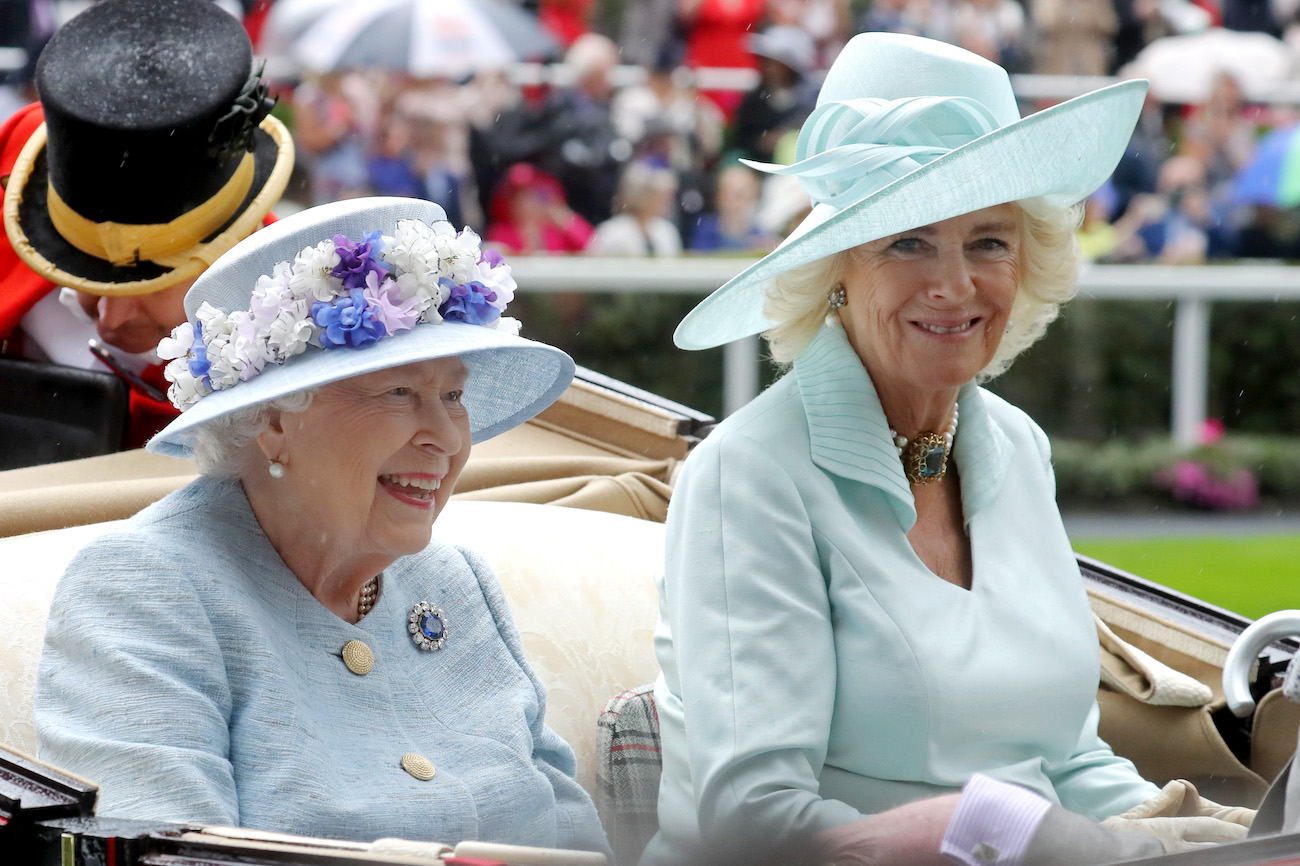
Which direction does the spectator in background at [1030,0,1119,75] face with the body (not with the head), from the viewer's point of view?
toward the camera

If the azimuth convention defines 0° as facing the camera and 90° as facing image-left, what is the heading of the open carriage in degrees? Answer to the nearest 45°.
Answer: approximately 315°

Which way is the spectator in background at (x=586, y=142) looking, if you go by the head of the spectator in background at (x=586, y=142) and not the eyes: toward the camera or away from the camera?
toward the camera

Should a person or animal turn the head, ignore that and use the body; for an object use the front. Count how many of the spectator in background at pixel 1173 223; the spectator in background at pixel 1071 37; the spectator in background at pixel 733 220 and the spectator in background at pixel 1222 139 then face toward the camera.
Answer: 4

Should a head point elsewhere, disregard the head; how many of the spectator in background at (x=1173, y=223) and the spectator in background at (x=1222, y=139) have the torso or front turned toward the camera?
2

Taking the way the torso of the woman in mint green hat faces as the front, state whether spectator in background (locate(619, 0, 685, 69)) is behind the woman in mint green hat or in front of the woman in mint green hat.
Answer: behind

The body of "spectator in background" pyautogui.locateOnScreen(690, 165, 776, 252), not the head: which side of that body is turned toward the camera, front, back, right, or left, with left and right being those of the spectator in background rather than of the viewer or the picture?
front

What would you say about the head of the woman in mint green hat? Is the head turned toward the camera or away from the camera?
toward the camera

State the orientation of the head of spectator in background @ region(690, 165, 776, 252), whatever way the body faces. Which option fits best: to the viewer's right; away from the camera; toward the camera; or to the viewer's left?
toward the camera

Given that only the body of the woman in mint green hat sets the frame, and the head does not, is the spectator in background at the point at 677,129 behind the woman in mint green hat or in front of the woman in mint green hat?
behind
